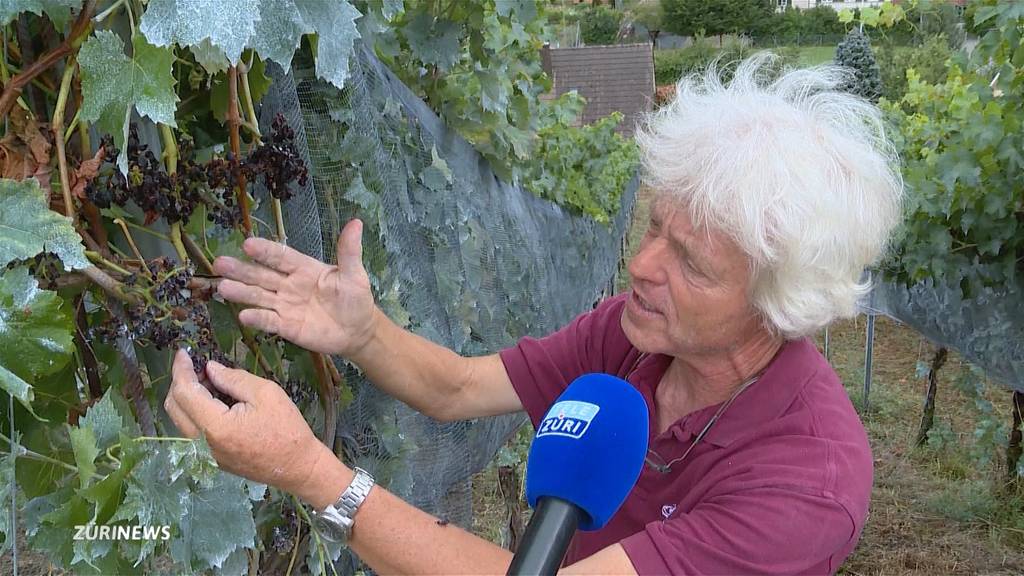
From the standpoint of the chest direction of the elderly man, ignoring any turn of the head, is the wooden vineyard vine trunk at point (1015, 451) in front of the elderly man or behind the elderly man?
behind

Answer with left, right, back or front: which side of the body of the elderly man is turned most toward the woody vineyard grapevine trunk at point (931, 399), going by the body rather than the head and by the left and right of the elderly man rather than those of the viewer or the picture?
back

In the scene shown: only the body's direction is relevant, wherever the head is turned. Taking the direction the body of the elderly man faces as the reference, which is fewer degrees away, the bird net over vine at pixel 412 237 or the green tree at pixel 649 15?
the bird net over vine

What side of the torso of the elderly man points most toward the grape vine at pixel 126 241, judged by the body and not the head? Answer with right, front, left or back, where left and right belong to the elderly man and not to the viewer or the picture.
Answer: front

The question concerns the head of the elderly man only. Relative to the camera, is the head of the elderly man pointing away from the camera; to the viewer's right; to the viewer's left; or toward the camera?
to the viewer's left

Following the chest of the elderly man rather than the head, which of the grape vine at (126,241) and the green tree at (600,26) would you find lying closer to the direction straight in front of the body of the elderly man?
the grape vine

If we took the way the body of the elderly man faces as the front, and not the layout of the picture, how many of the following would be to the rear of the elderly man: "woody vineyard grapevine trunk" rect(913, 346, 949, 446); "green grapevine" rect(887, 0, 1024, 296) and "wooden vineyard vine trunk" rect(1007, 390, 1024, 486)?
3

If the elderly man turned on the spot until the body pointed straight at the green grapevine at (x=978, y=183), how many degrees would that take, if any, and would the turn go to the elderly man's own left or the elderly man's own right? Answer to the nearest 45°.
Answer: approximately 180°

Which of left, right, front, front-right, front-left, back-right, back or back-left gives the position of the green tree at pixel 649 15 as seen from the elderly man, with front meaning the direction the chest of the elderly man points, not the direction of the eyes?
back-right

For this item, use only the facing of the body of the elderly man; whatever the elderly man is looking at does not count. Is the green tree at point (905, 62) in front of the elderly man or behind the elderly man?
behind

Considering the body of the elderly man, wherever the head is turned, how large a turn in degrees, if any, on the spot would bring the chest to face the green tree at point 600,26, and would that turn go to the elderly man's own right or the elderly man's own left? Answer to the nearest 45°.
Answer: approximately 135° to the elderly man's own right

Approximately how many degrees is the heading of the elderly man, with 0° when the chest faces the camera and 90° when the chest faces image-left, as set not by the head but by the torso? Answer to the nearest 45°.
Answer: approximately 45°
